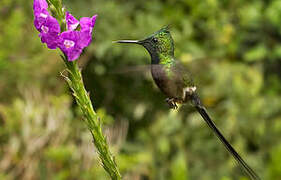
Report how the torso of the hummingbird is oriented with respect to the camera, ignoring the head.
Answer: to the viewer's left
